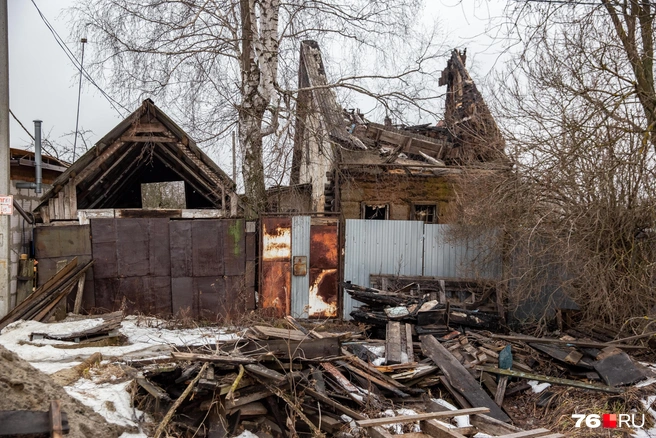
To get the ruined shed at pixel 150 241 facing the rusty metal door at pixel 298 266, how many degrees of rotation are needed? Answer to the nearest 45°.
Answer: approximately 90° to its left

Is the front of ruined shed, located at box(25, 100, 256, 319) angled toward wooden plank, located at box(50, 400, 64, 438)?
yes

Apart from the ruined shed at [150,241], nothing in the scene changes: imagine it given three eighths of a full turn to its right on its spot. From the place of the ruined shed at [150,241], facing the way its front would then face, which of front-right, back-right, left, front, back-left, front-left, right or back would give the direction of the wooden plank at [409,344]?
back

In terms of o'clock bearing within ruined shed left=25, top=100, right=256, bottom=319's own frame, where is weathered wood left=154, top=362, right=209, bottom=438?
The weathered wood is roughly at 12 o'clock from the ruined shed.

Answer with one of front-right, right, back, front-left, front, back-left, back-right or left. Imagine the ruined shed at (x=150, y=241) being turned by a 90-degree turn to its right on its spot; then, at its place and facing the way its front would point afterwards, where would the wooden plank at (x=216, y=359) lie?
left

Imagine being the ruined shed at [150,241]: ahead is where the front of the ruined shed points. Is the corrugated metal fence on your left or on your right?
on your left

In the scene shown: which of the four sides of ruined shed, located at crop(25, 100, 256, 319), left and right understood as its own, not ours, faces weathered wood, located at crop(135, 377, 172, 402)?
front

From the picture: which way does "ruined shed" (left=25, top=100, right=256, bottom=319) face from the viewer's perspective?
toward the camera

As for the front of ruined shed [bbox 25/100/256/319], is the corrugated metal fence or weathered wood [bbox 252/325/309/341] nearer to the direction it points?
the weathered wood

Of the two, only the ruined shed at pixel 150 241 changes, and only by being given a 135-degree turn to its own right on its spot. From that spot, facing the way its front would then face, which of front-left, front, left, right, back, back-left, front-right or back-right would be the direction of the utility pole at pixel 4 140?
left

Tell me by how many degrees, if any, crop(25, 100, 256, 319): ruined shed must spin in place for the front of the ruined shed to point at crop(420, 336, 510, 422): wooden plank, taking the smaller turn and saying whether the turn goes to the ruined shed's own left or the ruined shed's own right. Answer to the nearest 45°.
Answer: approximately 45° to the ruined shed's own left

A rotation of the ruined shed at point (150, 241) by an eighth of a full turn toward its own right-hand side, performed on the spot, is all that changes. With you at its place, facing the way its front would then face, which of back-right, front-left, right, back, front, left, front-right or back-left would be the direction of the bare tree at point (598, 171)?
left

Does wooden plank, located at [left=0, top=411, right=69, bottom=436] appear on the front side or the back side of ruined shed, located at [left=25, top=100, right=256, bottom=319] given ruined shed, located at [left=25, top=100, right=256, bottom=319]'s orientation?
on the front side

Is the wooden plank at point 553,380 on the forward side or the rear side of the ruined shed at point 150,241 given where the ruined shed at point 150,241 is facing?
on the forward side

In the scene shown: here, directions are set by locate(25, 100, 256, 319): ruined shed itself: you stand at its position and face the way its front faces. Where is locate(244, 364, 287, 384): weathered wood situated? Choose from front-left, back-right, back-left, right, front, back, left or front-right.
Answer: front

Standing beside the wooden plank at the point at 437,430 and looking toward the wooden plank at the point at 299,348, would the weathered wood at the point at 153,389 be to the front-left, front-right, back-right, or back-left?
front-left

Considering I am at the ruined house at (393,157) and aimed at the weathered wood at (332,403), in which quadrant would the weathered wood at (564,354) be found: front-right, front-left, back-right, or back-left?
front-left
